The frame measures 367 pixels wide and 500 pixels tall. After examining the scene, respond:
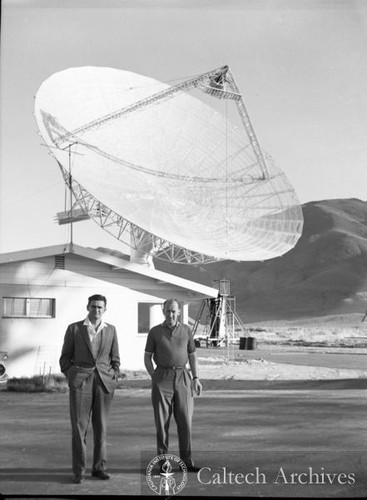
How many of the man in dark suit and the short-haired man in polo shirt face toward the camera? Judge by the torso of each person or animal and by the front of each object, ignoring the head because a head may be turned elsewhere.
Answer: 2

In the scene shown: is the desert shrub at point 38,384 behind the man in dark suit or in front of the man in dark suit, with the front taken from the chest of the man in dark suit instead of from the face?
behind

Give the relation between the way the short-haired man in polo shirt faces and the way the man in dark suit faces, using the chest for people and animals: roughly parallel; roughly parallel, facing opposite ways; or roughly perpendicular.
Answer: roughly parallel

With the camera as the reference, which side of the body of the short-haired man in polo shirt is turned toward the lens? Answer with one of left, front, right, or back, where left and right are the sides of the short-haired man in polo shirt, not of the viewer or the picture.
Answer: front

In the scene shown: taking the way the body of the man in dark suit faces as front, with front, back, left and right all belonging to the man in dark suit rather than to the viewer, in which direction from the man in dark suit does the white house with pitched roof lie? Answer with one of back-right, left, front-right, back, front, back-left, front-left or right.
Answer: back

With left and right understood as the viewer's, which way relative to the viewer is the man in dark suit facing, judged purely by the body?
facing the viewer

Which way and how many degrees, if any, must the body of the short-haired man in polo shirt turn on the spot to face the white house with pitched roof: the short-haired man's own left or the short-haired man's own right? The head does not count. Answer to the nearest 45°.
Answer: approximately 180°

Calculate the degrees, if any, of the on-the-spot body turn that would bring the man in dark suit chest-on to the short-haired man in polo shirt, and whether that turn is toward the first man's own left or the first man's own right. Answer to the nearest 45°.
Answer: approximately 90° to the first man's own left

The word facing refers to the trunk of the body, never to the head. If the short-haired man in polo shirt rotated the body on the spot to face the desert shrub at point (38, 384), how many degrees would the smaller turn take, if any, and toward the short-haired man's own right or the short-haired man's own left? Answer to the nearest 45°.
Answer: approximately 180°
